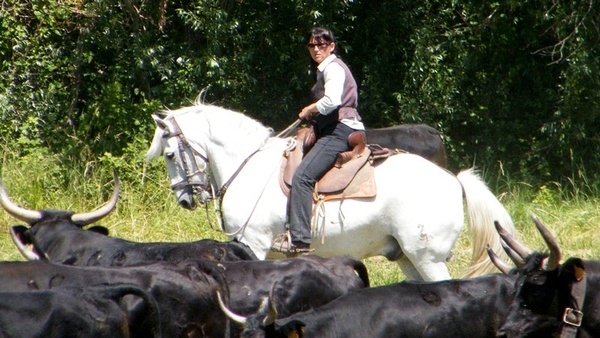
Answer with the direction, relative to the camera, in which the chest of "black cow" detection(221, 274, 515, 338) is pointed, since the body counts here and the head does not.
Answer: to the viewer's left

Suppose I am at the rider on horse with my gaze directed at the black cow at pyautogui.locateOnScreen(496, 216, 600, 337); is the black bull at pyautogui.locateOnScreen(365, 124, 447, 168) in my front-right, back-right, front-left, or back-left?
back-left

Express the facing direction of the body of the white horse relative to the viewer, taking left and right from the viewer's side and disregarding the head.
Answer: facing to the left of the viewer

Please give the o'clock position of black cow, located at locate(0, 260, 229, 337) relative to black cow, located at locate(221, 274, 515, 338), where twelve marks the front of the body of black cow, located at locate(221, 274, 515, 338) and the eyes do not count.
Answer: black cow, located at locate(0, 260, 229, 337) is roughly at 12 o'clock from black cow, located at locate(221, 274, 515, 338).

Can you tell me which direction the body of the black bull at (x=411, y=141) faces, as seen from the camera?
to the viewer's left

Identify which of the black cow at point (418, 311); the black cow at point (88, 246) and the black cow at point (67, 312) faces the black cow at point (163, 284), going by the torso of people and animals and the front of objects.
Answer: the black cow at point (418, 311)

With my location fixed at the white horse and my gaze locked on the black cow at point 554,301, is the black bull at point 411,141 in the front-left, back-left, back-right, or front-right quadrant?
back-left

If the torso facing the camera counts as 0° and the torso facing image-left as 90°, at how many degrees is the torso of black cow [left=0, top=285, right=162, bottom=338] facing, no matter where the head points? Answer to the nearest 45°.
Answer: approximately 90°

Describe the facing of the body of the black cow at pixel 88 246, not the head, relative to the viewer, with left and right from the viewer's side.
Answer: facing to the left of the viewer

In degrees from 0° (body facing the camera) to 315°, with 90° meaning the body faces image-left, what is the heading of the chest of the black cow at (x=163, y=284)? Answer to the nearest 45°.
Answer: approximately 90°

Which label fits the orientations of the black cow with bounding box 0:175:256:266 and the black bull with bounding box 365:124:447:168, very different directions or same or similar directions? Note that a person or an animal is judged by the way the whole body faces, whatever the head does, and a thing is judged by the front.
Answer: same or similar directions

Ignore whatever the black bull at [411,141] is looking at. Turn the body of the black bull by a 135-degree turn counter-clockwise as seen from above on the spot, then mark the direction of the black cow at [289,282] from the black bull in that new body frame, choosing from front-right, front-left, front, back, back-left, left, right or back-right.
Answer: front-right

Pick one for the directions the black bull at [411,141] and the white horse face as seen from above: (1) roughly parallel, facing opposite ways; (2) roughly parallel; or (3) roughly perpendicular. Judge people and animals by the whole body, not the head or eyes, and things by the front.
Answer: roughly parallel
